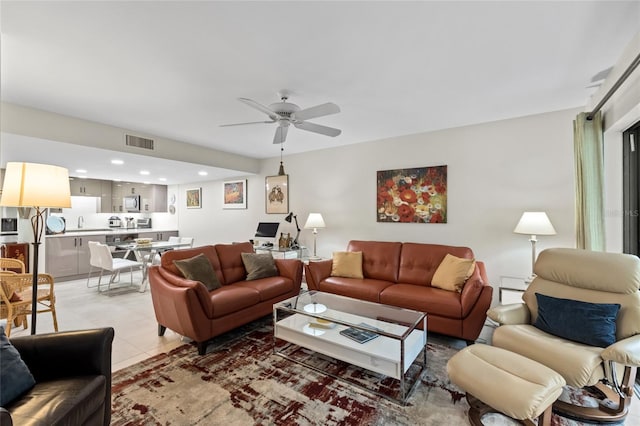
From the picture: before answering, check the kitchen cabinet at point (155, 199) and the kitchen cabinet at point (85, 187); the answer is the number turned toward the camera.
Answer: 2

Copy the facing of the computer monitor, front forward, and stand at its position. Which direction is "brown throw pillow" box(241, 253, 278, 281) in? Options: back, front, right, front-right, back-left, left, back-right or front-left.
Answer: front-left

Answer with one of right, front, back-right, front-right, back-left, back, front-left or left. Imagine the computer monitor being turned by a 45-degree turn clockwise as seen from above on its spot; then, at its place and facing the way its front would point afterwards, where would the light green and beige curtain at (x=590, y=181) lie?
back-left

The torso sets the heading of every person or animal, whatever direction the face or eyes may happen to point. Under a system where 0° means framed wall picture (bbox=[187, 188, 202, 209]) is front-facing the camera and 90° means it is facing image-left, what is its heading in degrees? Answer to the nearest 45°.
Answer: approximately 45°

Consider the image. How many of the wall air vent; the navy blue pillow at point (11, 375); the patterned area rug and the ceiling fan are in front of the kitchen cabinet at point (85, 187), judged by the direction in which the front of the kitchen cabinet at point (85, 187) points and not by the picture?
4

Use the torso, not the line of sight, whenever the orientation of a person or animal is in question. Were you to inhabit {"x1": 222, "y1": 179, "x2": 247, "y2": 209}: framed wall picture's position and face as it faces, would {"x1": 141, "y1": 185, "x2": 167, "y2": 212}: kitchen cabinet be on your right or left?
on your right

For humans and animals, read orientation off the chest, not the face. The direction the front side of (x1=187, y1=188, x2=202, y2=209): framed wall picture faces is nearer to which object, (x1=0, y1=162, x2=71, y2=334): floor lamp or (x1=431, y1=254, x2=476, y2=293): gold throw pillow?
the floor lamp

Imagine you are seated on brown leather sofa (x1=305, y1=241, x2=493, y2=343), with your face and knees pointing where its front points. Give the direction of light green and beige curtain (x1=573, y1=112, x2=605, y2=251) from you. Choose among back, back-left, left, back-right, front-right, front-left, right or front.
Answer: back-left

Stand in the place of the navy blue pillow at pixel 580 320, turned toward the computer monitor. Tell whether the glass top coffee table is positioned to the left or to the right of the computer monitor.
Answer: left

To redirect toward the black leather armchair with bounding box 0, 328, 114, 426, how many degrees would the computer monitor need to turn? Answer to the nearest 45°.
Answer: approximately 45° to its left

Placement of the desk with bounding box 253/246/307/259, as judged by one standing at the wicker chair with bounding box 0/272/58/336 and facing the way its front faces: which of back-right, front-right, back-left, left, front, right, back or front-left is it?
front-left
